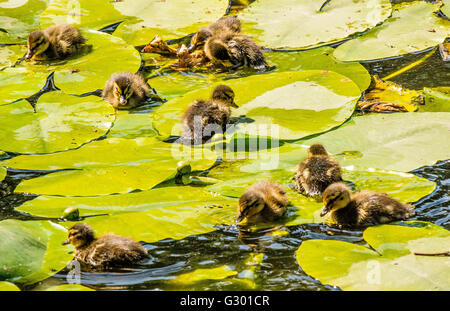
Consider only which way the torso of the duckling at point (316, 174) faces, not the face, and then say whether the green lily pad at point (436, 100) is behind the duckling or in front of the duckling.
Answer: in front

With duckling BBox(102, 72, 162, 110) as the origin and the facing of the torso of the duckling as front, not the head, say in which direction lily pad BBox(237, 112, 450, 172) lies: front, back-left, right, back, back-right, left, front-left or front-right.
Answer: left

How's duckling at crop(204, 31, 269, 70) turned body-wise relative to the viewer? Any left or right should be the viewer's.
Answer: facing to the left of the viewer

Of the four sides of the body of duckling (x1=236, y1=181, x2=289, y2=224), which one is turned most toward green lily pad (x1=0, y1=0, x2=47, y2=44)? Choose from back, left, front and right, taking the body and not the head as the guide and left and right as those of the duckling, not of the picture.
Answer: right

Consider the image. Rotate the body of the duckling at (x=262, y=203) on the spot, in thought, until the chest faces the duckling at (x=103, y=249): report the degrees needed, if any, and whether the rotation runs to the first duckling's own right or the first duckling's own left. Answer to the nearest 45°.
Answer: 0° — it already faces it

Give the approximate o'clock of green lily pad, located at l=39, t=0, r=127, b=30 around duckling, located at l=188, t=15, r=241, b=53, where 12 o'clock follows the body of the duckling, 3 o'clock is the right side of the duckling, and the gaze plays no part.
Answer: The green lily pad is roughly at 1 o'clock from the duckling.

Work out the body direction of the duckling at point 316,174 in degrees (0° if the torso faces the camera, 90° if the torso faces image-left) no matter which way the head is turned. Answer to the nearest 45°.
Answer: approximately 180°

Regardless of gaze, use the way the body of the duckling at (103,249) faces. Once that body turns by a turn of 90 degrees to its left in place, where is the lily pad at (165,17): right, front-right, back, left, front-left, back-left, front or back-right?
back

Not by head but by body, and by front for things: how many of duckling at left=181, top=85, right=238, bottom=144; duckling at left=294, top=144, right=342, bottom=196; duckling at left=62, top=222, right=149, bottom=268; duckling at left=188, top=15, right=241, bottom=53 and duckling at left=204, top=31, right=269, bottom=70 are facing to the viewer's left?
3

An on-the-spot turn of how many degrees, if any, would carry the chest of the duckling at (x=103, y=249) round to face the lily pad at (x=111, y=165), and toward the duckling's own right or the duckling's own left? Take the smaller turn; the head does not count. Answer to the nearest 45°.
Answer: approximately 90° to the duckling's own right

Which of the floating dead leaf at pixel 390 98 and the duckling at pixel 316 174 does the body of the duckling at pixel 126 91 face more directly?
the duckling

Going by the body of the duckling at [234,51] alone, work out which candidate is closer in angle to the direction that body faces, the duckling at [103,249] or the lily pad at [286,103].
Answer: the duckling

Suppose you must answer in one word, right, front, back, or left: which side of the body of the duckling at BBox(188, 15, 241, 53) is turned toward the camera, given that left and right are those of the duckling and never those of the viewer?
left

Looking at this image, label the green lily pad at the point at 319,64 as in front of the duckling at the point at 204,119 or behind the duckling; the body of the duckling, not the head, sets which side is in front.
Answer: in front

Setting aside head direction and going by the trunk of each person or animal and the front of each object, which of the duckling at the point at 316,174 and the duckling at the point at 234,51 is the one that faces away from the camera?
the duckling at the point at 316,174

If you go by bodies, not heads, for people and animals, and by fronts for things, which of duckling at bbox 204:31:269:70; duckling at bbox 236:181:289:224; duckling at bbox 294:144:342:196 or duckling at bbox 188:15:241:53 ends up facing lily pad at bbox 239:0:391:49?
duckling at bbox 294:144:342:196
